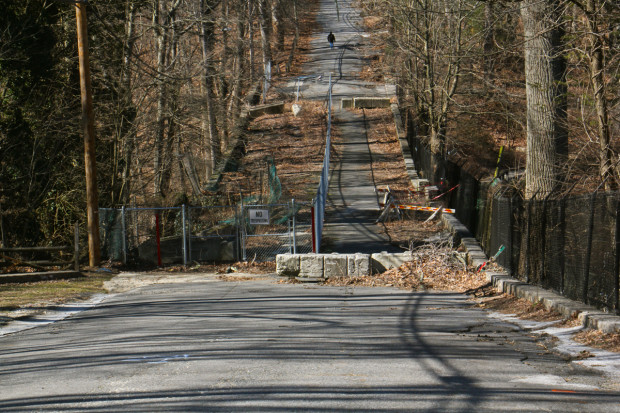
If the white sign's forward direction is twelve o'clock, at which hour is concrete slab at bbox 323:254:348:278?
The concrete slab is roughly at 11 o'clock from the white sign.

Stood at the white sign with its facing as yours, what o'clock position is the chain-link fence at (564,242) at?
The chain-link fence is roughly at 11 o'clock from the white sign.

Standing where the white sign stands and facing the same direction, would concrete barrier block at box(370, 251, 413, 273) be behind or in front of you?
in front

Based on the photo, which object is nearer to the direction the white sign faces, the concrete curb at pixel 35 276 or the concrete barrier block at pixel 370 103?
the concrete curb

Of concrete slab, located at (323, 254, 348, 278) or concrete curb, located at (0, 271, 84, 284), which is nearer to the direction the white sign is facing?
the concrete slab

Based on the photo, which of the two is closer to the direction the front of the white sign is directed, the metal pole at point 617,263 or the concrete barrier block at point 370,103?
the metal pole

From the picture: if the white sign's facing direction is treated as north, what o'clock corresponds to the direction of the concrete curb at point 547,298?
The concrete curb is roughly at 11 o'clock from the white sign.

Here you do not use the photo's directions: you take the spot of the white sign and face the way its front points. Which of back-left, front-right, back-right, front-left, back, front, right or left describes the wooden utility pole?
right

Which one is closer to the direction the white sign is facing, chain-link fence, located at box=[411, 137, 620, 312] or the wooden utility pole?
the chain-link fence

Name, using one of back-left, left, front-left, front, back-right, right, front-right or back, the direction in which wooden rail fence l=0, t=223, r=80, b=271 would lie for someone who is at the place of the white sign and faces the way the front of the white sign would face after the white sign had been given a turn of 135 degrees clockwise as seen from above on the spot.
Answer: front-left

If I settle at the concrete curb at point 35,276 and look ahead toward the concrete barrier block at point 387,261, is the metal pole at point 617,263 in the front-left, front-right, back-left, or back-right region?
front-right

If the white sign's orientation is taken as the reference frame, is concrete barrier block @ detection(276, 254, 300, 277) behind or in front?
in front

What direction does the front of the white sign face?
toward the camera

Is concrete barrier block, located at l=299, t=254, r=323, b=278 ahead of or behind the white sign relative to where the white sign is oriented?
ahead

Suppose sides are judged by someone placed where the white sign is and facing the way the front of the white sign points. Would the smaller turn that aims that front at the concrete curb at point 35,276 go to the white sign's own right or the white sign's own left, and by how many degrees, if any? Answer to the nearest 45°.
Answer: approximately 90° to the white sign's own right
